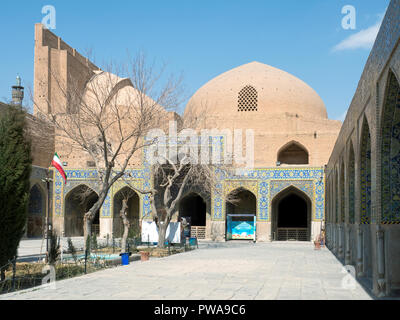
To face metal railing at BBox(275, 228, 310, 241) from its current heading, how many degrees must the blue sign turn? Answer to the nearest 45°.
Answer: approximately 135° to its left

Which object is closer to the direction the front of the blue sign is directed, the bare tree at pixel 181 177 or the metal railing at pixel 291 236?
the bare tree

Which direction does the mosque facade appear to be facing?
toward the camera

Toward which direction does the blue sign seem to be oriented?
toward the camera
